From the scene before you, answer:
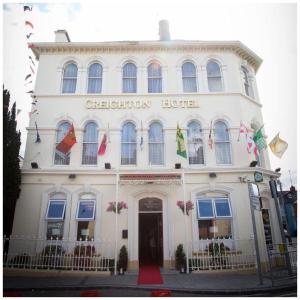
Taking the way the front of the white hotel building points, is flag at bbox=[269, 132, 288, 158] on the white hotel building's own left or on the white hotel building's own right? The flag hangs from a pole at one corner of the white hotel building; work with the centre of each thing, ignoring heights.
on the white hotel building's own left

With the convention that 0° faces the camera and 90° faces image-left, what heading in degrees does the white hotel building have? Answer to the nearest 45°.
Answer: approximately 0°

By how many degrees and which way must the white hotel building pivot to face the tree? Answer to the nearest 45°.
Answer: approximately 90° to its right

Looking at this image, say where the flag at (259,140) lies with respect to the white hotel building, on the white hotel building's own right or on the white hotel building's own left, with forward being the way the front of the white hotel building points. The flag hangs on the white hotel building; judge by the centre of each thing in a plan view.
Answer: on the white hotel building's own left
